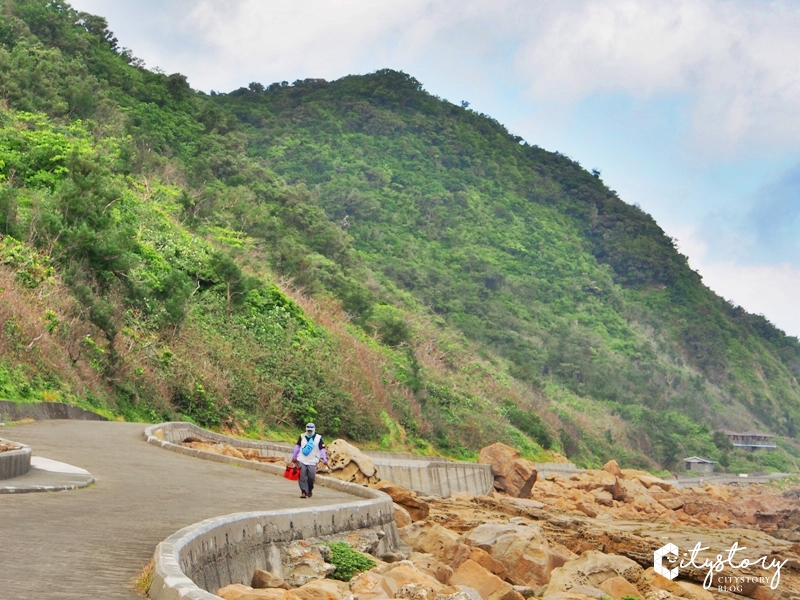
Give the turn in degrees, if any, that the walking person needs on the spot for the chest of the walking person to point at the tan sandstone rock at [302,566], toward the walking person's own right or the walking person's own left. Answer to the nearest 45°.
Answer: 0° — they already face it

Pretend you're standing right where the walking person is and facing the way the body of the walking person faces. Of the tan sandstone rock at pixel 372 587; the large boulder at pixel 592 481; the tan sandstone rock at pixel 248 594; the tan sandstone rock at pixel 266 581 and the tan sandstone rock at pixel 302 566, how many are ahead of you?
4

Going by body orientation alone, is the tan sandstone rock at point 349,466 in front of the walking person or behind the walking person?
behind

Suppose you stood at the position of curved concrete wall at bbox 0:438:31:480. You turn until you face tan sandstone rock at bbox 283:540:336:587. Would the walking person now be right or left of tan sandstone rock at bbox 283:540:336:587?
left

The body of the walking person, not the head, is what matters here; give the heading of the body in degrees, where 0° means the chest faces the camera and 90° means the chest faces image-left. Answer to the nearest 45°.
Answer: approximately 0°

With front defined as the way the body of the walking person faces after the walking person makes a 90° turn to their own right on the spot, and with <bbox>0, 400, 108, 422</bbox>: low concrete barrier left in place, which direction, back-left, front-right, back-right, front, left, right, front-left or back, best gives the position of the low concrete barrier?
front-right

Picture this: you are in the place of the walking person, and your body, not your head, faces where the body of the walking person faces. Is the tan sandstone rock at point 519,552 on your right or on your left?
on your left

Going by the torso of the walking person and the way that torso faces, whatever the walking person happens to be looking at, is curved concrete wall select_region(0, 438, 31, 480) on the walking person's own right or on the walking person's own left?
on the walking person's own right

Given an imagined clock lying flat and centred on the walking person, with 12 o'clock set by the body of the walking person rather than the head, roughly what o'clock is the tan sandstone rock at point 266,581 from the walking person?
The tan sandstone rock is roughly at 12 o'clock from the walking person.

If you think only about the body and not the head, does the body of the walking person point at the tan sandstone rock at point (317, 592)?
yes

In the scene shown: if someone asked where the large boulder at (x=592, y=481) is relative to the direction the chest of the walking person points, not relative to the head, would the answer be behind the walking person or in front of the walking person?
behind
